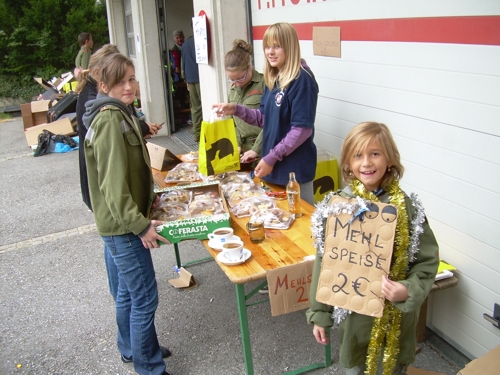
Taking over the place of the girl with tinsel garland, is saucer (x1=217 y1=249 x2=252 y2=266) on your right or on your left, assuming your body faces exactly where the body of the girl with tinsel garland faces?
on your right

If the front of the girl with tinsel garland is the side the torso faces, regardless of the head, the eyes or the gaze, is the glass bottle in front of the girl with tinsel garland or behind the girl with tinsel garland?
behind

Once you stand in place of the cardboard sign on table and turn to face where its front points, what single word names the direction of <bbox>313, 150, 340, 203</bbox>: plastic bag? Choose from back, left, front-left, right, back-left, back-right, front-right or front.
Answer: back-left

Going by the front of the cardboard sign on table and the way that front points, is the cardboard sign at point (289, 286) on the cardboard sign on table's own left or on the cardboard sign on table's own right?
on the cardboard sign on table's own left

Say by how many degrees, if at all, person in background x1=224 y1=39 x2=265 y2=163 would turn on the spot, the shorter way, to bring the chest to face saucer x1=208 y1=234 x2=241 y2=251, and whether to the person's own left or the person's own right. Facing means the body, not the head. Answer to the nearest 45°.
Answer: approximately 45° to the person's own left

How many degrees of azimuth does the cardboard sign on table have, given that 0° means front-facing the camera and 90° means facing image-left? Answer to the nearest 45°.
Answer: approximately 45°

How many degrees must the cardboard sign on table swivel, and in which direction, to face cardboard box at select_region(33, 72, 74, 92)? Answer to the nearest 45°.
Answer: approximately 135° to its right

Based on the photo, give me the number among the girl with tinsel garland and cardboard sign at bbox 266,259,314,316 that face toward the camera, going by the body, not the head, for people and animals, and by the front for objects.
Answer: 2

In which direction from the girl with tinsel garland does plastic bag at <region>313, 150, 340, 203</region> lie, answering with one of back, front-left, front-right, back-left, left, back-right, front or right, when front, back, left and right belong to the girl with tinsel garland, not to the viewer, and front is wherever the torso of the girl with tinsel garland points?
back
